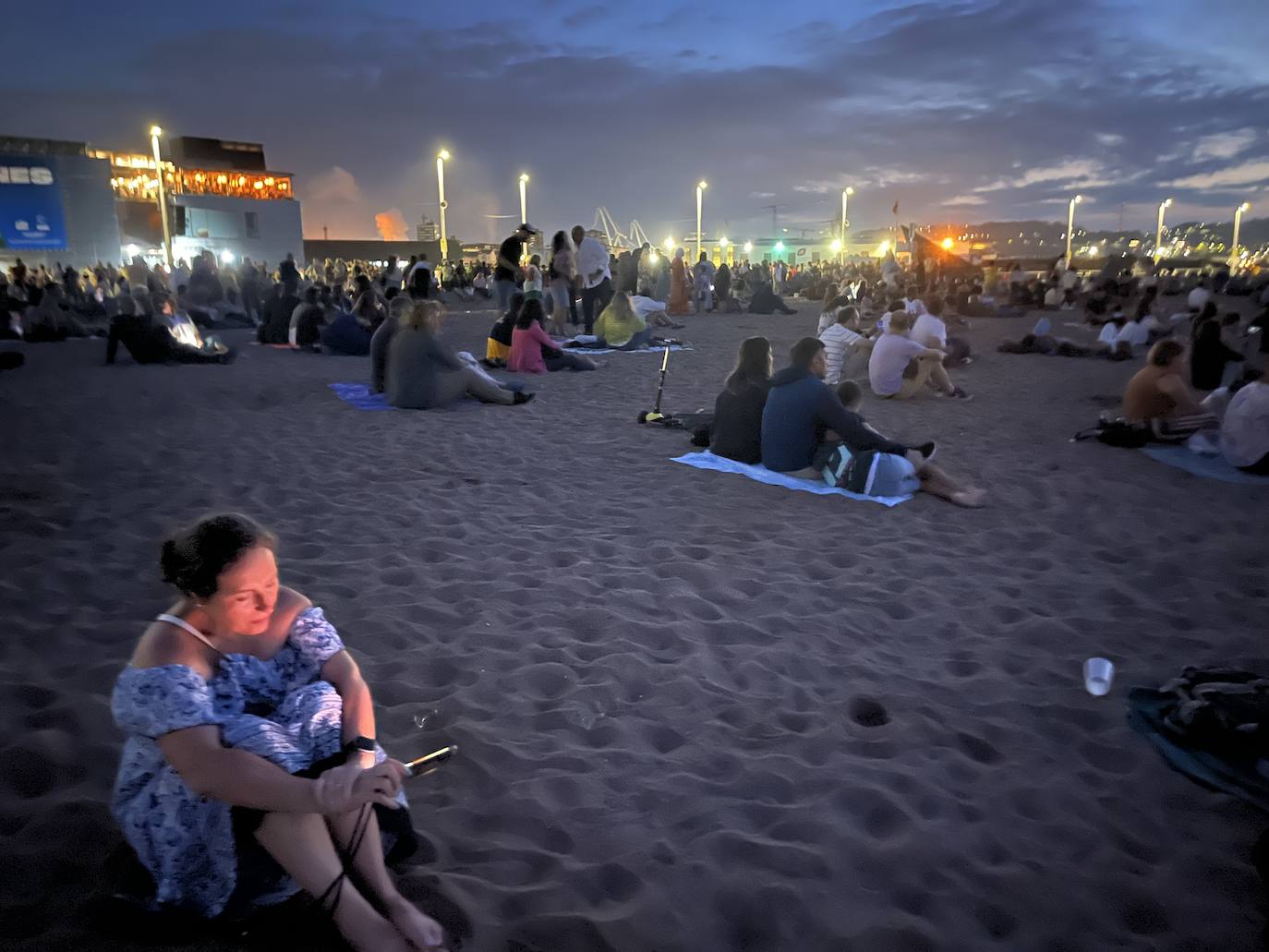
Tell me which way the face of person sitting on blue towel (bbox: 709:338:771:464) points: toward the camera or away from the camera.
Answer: away from the camera

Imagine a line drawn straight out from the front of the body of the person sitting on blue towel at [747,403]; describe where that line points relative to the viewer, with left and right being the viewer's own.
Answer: facing away from the viewer and to the right of the viewer

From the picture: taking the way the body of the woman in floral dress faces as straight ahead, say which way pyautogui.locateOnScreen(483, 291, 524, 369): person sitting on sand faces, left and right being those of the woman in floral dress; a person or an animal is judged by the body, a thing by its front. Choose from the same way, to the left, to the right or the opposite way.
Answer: to the left

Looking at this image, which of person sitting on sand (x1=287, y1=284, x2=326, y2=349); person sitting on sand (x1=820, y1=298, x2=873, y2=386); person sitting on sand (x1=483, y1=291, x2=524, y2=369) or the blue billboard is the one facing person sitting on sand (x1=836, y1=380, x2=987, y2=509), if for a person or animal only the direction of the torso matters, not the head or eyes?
the blue billboard

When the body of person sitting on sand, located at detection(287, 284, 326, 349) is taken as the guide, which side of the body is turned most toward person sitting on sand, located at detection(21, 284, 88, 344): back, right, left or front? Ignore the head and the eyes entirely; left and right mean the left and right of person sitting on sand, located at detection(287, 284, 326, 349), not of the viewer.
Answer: left

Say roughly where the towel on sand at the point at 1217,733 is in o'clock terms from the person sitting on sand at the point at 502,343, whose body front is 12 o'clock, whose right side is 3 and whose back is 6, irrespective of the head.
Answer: The towel on sand is roughly at 4 o'clock from the person sitting on sand.

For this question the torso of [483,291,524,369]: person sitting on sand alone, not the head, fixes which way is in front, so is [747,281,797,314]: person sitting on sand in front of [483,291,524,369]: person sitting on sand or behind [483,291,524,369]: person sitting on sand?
in front

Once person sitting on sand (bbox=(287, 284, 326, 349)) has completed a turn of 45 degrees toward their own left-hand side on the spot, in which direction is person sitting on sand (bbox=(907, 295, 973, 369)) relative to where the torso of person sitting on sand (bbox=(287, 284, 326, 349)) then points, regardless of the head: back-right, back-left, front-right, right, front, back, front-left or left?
back-right

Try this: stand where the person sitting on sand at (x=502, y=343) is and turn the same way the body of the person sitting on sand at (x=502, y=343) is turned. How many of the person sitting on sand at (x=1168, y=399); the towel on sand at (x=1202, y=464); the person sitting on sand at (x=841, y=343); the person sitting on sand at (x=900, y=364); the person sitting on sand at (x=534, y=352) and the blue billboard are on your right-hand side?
5

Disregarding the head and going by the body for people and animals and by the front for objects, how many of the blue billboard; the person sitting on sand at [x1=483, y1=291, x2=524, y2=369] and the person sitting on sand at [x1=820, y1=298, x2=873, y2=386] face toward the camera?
1

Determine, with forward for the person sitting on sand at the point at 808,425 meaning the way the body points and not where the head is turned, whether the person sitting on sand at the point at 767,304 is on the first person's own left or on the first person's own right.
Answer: on the first person's own left

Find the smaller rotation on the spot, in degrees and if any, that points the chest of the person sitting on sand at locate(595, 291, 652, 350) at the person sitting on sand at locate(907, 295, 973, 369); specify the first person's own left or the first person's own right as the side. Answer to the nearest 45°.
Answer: approximately 90° to the first person's own right

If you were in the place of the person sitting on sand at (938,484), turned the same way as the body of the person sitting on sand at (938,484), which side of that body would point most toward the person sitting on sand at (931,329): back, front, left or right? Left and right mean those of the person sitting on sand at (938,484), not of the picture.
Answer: left

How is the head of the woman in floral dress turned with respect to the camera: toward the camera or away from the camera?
toward the camera

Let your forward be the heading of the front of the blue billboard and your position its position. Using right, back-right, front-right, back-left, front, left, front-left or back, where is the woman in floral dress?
front

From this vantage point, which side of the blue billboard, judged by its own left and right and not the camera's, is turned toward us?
front

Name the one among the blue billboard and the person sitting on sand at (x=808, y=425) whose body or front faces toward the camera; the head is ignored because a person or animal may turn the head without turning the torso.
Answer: the blue billboard

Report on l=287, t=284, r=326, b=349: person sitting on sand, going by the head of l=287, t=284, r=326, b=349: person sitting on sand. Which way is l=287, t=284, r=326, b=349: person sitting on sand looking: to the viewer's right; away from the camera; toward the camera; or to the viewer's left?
away from the camera

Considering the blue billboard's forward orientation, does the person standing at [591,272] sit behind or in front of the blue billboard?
in front
